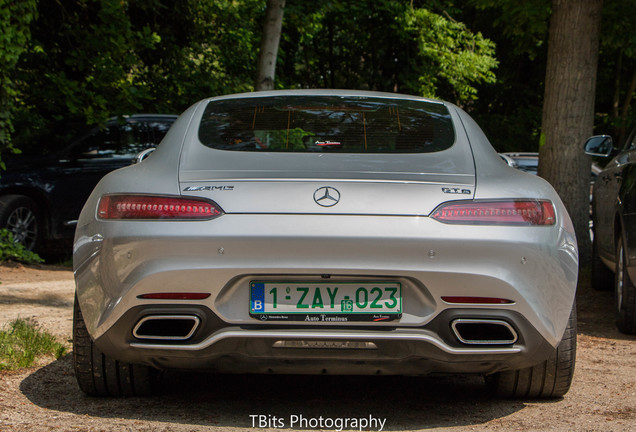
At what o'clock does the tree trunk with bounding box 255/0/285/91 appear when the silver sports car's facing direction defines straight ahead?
The tree trunk is roughly at 12 o'clock from the silver sports car.

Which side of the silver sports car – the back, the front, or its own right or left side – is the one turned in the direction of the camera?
back

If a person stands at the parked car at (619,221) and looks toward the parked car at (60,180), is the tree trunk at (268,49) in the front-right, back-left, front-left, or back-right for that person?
front-right

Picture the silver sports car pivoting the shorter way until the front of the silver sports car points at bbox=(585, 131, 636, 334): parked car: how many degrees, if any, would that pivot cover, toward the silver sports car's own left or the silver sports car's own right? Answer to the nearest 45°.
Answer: approximately 45° to the silver sports car's own right

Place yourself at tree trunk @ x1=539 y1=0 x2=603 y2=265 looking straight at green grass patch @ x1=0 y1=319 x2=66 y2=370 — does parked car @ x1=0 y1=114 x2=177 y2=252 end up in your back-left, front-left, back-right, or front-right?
front-right
